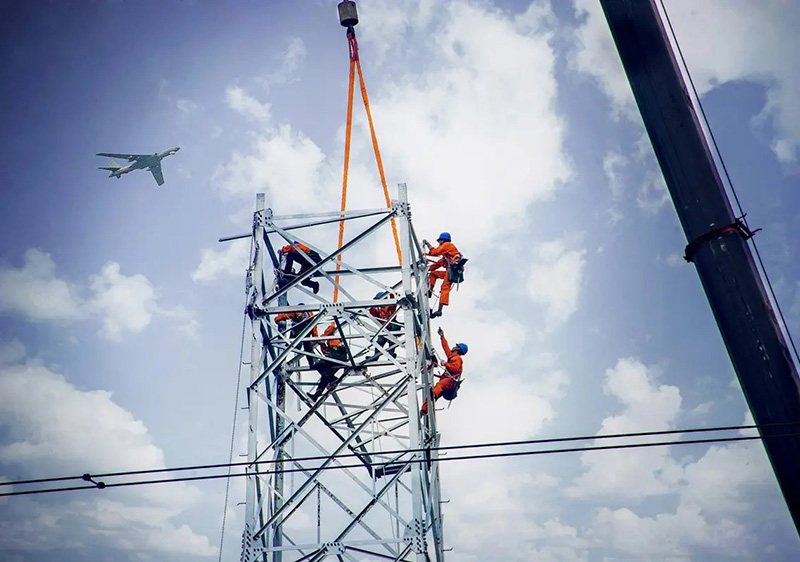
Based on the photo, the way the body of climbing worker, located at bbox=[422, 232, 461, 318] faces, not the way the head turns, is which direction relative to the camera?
to the viewer's left

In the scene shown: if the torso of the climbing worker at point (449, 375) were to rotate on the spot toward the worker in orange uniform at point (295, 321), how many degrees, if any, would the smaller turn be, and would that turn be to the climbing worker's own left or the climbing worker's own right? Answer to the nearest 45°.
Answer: approximately 45° to the climbing worker's own left

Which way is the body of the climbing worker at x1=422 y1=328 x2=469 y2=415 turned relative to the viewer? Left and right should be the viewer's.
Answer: facing to the left of the viewer
